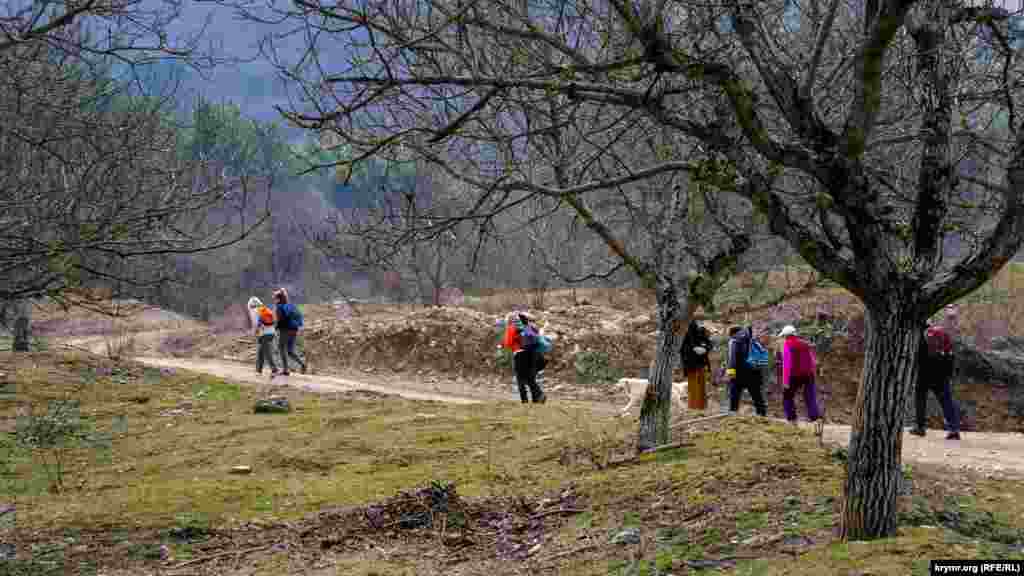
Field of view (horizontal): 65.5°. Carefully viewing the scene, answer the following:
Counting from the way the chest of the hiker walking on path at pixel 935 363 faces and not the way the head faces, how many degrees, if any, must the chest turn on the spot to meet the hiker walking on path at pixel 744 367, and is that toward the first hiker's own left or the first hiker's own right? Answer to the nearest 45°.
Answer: approximately 45° to the first hiker's own left

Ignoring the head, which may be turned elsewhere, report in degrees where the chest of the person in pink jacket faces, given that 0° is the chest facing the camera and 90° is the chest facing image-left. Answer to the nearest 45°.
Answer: approximately 135°

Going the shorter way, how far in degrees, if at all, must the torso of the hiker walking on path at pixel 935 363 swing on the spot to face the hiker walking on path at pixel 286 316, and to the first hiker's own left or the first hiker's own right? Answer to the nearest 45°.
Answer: approximately 45° to the first hiker's own left

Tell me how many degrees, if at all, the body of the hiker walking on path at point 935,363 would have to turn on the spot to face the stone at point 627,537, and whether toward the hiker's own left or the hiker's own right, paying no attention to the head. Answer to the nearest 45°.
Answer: approximately 135° to the hiker's own left

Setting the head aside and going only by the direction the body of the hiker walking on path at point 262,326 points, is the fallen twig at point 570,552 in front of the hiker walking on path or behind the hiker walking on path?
behind

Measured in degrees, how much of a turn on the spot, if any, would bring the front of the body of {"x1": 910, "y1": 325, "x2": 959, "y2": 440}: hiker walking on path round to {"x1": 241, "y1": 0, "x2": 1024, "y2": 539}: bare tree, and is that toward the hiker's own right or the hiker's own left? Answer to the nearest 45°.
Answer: approximately 135° to the hiker's own left

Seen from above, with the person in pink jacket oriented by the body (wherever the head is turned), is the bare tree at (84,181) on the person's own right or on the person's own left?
on the person's own left

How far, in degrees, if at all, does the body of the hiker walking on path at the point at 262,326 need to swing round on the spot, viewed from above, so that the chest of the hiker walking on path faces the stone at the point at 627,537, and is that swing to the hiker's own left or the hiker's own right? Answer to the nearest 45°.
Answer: approximately 135° to the hiker's own left

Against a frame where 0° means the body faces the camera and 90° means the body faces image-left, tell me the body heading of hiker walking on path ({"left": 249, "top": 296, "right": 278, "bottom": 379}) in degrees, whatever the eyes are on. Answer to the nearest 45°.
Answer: approximately 135°

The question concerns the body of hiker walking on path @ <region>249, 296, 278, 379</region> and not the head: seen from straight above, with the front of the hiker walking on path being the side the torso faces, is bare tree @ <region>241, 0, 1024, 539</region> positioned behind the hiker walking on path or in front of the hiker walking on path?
behind

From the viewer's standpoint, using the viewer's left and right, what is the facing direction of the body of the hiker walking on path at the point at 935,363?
facing away from the viewer and to the left of the viewer

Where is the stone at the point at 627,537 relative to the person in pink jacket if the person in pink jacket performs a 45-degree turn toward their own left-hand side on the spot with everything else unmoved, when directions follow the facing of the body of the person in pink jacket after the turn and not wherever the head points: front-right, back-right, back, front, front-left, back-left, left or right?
left

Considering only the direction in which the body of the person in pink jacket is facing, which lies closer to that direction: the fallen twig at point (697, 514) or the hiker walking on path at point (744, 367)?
the hiker walking on path
